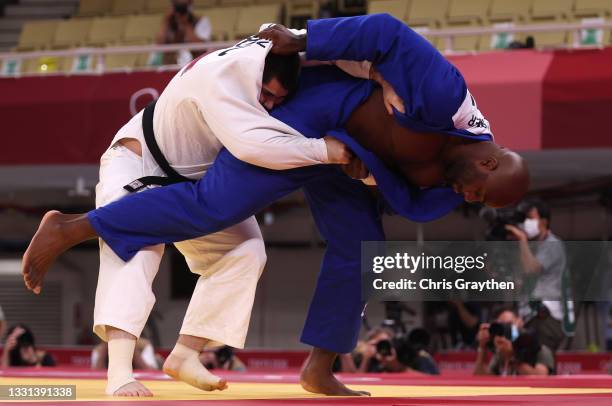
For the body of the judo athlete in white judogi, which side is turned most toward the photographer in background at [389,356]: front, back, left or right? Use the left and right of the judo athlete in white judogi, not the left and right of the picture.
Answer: left

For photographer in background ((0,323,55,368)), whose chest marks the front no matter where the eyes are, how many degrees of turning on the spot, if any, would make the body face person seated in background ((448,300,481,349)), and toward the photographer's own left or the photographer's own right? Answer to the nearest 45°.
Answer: approximately 90° to the photographer's own left

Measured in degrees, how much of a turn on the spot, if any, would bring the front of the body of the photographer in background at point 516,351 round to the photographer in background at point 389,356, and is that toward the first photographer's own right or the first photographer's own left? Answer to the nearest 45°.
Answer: approximately 90° to the first photographer's own right

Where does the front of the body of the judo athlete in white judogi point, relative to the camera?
to the viewer's right

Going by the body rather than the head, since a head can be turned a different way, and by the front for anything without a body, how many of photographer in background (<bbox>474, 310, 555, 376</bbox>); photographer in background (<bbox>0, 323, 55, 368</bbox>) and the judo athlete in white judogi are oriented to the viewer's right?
1

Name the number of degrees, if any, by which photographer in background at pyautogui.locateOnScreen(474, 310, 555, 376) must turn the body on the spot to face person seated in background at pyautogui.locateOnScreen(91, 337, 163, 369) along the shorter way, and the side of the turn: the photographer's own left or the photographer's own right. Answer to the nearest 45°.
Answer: approximately 45° to the photographer's own right

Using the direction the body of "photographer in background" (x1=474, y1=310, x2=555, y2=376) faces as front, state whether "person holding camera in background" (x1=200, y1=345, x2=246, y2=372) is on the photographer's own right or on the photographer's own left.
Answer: on the photographer's own right

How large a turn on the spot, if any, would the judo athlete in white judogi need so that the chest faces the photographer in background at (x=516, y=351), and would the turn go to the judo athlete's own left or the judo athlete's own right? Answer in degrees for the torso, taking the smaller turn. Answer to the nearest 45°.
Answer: approximately 45° to the judo athlete's own left

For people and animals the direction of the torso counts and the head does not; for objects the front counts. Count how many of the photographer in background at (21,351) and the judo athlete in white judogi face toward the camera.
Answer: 1

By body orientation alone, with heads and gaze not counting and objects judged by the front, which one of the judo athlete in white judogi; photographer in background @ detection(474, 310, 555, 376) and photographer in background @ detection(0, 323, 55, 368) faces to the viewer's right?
the judo athlete in white judogi

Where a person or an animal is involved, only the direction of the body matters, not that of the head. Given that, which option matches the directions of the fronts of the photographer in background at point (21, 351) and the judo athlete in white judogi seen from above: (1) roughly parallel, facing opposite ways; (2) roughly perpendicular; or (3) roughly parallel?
roughly perpendicular
